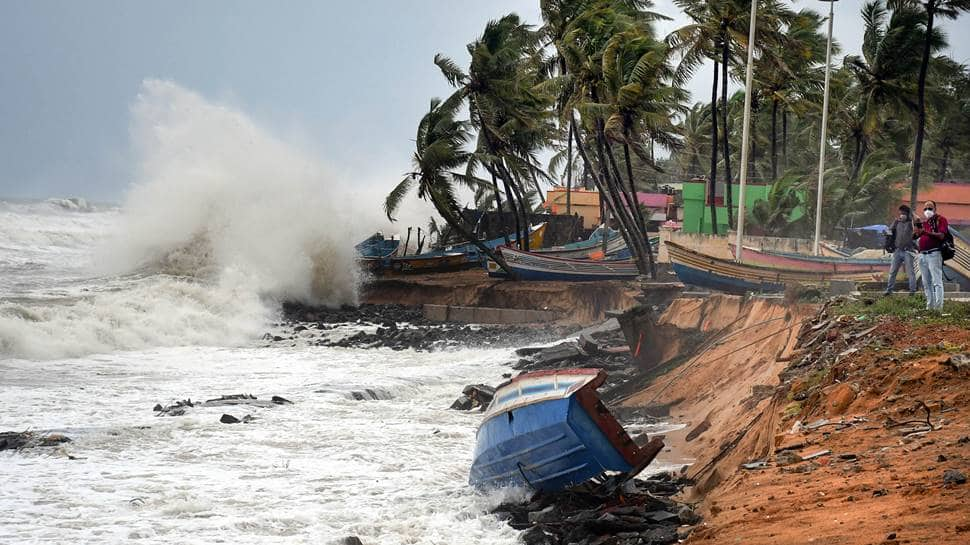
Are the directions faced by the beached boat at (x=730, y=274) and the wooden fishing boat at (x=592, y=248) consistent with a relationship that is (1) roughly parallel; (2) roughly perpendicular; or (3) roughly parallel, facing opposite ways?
roughly parallel

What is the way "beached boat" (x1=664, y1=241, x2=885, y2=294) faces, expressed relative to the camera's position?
facing to the left of the viewer

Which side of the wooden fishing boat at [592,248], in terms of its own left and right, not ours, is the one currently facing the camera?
left

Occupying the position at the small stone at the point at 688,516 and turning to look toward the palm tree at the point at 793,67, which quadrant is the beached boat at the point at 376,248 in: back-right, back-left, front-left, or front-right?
front-left

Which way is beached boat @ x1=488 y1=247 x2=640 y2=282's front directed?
to the viewer's left

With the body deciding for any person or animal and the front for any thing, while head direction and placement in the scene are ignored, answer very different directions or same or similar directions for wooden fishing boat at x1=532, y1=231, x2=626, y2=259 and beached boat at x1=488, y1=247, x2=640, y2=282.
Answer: same or similar directions

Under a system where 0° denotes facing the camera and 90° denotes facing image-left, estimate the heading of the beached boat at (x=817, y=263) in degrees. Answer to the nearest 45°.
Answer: approximately 90°

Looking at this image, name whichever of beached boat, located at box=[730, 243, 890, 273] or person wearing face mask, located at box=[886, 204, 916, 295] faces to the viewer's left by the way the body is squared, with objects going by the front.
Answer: the beached boat

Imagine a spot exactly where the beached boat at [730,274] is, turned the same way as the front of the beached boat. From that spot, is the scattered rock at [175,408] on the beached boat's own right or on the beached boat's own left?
on the beached boat's own left

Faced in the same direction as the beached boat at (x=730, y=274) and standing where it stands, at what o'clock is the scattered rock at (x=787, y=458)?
The scattered rock is roughly at 9 o'clock from the beached boat.

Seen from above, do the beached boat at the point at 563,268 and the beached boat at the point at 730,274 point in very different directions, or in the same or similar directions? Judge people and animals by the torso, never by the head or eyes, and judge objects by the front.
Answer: same or similar directions

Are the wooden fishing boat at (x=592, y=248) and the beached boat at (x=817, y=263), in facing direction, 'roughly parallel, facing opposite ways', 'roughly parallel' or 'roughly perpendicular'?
roughly parallel

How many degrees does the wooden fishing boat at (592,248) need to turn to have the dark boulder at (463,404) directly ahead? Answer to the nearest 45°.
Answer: approximately 90° to its left

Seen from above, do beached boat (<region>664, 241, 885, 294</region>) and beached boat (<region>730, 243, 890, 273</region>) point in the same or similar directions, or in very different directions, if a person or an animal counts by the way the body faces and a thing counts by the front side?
same or similar directions

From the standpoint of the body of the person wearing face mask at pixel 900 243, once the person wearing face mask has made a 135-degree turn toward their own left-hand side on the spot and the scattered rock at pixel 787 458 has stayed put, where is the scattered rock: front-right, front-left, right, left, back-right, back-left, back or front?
back-right
